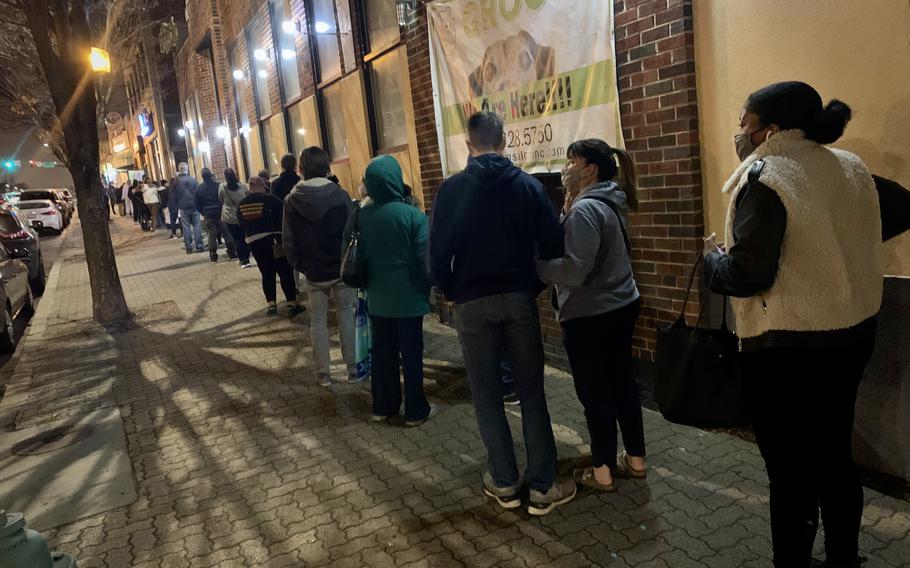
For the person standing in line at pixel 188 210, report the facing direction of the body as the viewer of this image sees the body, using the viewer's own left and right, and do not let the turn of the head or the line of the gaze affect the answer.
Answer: facing away from the viewer

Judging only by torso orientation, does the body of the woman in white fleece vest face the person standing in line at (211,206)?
yes

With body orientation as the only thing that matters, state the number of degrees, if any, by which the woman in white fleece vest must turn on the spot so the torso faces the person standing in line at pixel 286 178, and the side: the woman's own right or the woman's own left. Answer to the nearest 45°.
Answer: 0° — they already face them

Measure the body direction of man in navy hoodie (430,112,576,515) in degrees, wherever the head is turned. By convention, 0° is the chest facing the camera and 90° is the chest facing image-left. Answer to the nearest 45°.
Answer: approximately 180°

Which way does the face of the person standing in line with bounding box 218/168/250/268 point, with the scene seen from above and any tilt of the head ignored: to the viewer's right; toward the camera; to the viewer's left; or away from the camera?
away from the camera

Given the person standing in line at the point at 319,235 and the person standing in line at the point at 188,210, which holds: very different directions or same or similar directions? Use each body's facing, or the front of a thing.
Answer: same or similar directions

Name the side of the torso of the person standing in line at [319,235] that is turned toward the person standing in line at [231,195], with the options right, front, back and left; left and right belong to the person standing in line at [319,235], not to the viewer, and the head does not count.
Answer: front

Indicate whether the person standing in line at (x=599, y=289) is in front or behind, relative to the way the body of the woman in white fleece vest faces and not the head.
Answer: in front

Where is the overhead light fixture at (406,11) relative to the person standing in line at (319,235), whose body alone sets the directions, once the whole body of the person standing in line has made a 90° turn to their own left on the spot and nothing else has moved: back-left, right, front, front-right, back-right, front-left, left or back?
back-right

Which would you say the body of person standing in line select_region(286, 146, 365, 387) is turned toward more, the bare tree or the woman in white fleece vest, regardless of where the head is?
the bare tree

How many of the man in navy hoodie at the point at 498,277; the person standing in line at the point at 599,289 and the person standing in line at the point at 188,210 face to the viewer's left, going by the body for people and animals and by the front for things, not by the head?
1

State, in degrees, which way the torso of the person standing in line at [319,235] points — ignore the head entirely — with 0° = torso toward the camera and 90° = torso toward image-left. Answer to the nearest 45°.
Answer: approximately 180°
